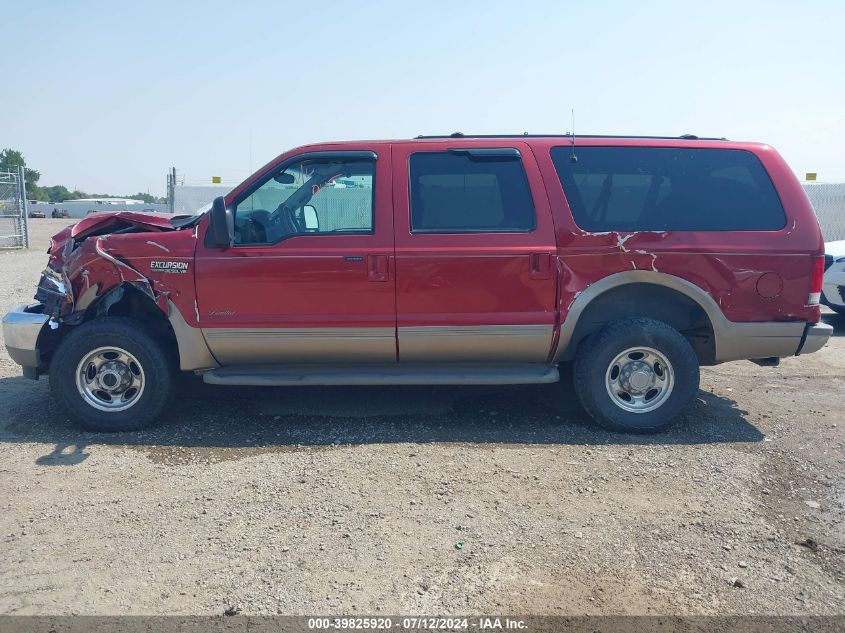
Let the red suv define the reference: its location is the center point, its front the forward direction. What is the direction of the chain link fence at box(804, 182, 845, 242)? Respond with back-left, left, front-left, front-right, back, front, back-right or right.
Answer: back-right

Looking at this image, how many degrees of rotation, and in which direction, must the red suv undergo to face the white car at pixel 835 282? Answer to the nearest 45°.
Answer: approximately 135° to its right

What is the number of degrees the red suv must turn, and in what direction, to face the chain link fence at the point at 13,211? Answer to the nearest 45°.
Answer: approximately 45° to its right

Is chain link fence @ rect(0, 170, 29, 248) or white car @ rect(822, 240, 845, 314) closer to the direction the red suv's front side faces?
the chain link fence

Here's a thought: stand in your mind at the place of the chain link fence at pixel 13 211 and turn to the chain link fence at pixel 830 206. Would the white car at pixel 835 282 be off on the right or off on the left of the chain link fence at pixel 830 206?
right

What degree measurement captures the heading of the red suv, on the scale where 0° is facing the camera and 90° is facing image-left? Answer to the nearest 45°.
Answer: approximately 90°
